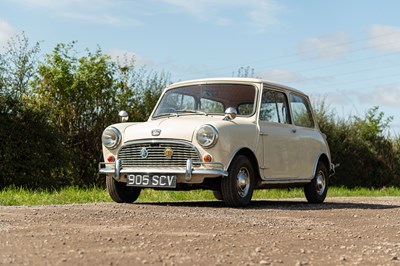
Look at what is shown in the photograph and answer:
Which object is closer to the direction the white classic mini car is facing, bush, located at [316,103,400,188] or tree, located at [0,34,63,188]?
the tree

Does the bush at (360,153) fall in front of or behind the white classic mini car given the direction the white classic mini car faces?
behind

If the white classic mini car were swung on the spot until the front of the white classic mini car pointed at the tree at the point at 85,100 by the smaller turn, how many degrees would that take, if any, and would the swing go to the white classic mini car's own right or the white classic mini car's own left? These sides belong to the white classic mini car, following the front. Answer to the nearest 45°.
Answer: approximately 90° to the white classic mini car's own right

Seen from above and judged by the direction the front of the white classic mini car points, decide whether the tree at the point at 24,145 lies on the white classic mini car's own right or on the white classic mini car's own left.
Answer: on the white classic mini car's own right

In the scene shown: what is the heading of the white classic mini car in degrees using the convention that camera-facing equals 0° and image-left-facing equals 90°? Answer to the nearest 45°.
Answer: approximately 45°
